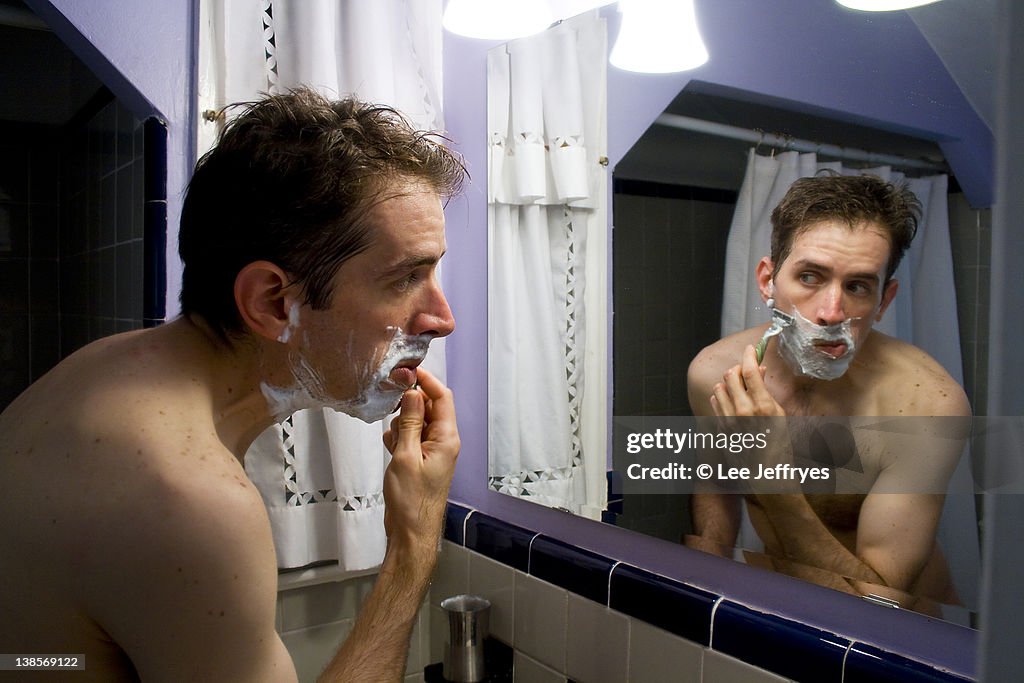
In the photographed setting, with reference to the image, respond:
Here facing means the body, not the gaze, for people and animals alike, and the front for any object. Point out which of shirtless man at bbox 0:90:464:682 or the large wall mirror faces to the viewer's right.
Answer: the shirtless man

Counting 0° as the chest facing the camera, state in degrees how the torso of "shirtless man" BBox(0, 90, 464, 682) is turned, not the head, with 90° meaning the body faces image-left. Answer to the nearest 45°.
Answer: approximately 270°

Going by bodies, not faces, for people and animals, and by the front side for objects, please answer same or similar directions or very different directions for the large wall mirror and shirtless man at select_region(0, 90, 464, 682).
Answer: very different directions

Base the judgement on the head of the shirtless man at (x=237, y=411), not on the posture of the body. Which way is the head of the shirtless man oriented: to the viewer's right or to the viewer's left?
to the viewer's right

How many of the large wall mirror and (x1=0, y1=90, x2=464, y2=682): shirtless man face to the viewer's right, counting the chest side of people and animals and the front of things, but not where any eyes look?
1

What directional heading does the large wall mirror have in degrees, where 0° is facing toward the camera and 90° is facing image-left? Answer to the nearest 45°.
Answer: approximately 45°
